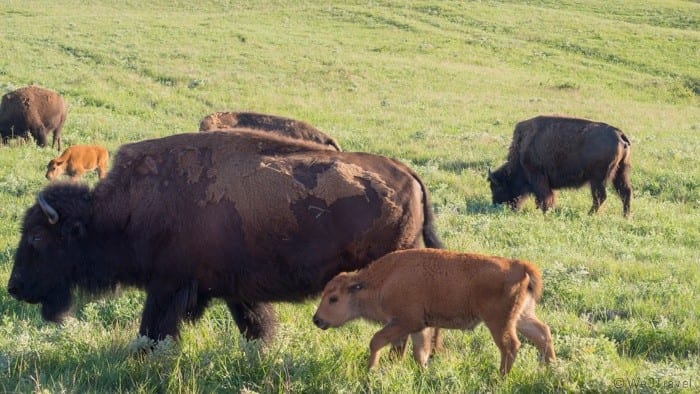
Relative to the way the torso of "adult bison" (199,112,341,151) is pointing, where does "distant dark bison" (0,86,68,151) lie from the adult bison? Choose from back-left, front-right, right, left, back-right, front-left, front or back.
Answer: front-right

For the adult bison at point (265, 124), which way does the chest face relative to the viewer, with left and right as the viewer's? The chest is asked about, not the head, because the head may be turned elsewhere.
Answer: facing to the left of the viewer

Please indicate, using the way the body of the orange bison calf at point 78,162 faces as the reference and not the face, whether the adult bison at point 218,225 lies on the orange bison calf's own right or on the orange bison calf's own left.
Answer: on the orange bison calf's own left

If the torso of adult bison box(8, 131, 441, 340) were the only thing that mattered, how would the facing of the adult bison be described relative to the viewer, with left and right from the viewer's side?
facing to the left of the viewer

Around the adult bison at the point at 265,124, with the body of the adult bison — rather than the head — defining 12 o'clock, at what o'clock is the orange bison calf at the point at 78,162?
The orange bison calf is roughly at 12 o'clock from the adult bison.

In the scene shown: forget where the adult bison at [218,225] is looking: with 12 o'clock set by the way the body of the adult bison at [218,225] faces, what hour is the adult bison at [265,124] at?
the adult bison at [265,124] is roughly at 3 o'clock from the adult bison at [218,225].

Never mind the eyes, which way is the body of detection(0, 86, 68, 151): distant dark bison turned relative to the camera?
to the viewer's left

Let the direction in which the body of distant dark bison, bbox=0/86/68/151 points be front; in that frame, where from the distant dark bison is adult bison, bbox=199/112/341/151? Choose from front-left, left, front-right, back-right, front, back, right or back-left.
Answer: back-left

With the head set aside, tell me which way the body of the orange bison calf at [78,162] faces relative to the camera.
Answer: to the viewer's left

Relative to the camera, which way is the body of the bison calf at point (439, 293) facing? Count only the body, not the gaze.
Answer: to the viewer's left

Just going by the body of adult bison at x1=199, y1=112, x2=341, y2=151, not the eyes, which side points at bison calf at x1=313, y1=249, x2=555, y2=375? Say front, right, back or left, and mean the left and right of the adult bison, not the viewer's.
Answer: left
